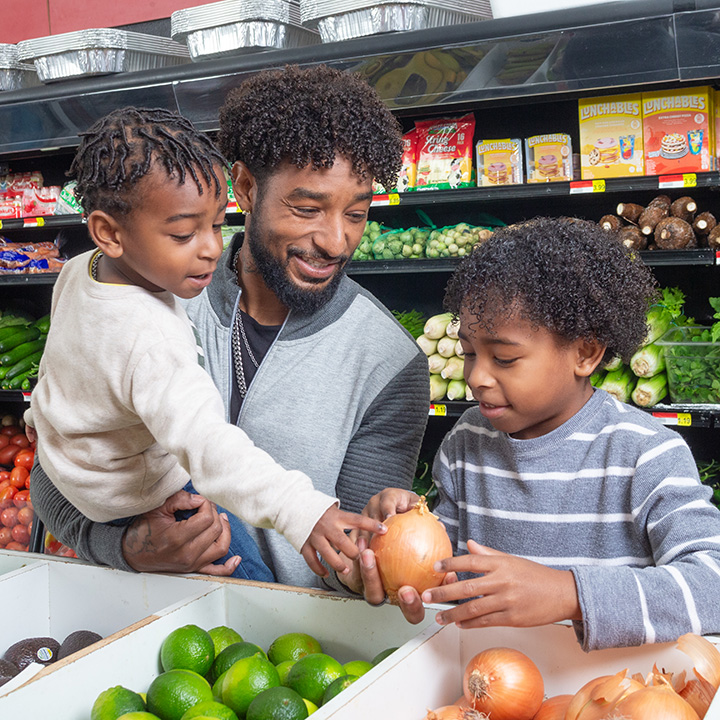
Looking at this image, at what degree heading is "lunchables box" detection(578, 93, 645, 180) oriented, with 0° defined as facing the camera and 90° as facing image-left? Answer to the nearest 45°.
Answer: approximately 0°

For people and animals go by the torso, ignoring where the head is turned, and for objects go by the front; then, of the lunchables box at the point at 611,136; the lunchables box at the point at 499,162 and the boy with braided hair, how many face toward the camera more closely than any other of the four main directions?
2

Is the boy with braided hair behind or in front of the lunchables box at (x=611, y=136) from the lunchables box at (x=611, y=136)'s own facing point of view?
in front

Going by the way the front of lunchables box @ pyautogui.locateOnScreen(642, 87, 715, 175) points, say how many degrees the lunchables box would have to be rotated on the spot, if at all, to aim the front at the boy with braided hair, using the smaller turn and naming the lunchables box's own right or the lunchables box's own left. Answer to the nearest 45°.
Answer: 0° — it already faces them

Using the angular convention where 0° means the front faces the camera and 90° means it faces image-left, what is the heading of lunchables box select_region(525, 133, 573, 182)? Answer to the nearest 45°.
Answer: approximately 0°

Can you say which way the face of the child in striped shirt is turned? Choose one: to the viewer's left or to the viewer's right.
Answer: to the viewer's left

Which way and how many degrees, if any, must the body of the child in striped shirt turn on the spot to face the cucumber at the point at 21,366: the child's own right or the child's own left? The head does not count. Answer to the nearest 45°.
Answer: approximately 90° to the child's own right

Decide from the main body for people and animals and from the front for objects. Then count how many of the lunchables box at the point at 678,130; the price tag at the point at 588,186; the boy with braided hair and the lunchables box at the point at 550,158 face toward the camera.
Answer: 3

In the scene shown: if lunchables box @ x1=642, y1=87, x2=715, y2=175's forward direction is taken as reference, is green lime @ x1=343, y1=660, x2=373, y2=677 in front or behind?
in front

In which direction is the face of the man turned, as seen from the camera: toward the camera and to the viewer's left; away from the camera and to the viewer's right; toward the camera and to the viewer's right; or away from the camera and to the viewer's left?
toward the camera and to the viewer's right
